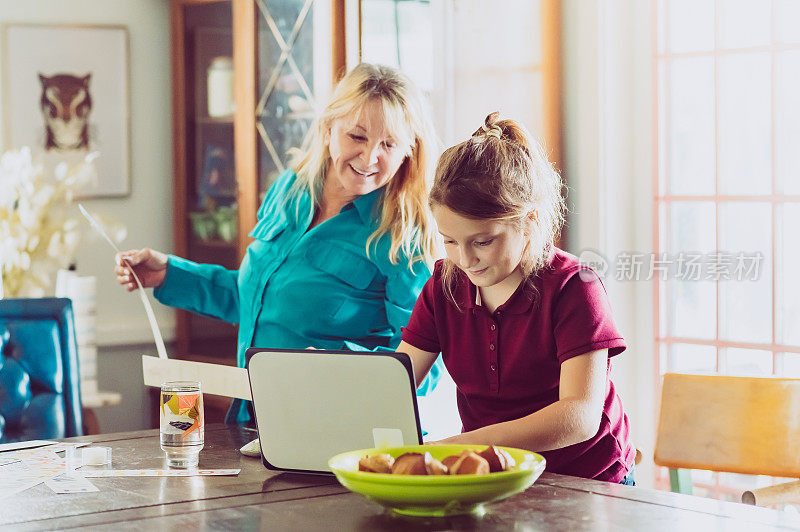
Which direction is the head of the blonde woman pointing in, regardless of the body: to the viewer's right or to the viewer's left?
to the viewer's right

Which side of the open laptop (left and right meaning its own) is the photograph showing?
back

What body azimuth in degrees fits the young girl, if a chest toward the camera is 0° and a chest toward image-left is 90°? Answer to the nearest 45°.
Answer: approximately 45°

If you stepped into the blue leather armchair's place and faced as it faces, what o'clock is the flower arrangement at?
The flower arrangement is roughly at 6 o'clock from the blue leather armchair.

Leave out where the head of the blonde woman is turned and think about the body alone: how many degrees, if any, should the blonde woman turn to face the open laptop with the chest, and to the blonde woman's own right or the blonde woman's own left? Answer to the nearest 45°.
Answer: approximately 45° to the blonde woman's own left

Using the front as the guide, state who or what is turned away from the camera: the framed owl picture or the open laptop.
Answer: the open laptop

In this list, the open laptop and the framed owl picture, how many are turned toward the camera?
1
